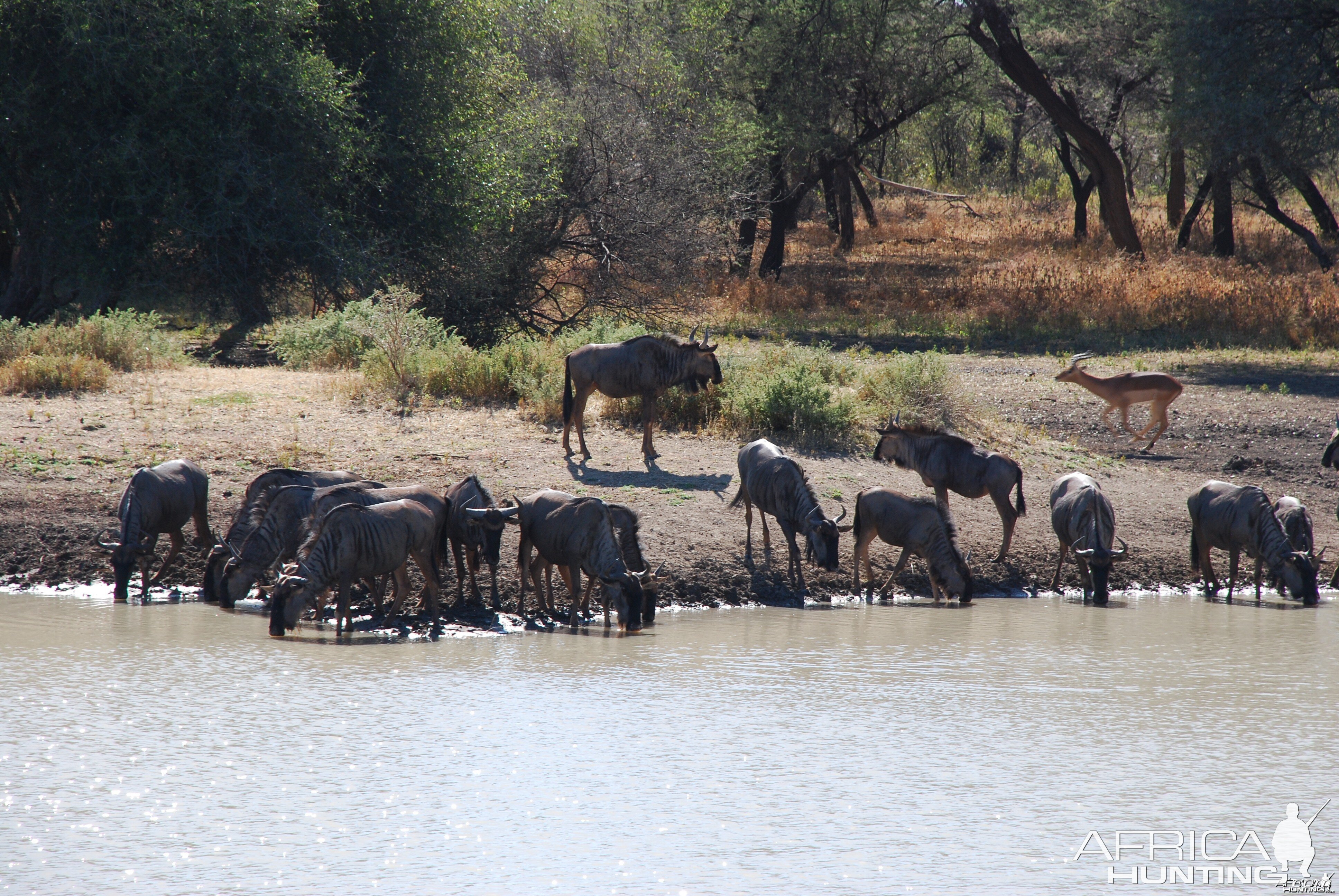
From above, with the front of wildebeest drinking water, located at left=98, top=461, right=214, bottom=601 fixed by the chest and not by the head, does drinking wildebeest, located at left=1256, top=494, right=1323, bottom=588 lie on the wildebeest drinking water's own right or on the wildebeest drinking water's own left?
on the wildebeest drinking water's own left

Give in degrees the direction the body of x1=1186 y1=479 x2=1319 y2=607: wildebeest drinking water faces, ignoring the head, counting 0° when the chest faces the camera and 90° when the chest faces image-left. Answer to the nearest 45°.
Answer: approximately 315°

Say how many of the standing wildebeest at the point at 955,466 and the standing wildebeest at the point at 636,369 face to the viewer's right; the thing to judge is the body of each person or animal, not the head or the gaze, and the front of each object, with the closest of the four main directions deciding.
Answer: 1

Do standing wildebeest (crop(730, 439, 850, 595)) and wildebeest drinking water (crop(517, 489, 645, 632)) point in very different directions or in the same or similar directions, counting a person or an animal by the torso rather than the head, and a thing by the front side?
same or similar directions

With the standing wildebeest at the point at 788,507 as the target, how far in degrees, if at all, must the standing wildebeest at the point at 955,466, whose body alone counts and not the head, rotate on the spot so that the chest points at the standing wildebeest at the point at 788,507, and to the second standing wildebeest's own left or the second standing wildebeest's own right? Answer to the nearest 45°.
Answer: approximately 45° to the second standing wildebeest's own left

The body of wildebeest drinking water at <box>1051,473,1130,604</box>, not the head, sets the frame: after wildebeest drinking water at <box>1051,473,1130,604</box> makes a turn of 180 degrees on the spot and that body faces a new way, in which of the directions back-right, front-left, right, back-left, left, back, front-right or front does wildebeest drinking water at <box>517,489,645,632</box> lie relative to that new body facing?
back-left

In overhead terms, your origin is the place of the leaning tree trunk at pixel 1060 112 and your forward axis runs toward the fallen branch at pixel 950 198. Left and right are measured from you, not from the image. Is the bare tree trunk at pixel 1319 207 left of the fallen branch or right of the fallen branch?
right

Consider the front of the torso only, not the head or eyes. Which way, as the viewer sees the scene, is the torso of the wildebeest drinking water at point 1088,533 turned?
toward the camera

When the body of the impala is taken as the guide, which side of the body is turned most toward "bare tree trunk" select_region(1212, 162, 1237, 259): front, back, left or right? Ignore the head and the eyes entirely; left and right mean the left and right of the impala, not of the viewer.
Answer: right

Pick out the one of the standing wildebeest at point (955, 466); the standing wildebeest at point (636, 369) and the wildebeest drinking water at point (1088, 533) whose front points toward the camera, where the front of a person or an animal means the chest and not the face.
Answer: the wildebeest drinking water

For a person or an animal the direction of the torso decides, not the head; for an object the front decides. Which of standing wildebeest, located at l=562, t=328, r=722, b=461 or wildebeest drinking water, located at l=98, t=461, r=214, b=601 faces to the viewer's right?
the standing wildebeest

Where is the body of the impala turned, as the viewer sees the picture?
to the viewer's left

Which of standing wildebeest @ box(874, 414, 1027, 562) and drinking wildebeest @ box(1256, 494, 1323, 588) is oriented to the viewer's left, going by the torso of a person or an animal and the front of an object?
the standing wildebeest

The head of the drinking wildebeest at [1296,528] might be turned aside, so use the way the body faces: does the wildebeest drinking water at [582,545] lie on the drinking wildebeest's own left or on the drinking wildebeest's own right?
on the drinking wildebeest's own right

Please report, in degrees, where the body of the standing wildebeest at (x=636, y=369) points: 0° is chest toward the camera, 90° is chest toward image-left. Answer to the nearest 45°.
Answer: approximately 270°

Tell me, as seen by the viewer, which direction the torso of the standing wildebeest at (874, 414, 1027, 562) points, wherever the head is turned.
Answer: to the viewer's left

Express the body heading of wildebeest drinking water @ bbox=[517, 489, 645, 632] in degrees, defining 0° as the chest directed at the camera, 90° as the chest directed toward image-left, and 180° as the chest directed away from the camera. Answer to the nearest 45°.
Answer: approximately 315°

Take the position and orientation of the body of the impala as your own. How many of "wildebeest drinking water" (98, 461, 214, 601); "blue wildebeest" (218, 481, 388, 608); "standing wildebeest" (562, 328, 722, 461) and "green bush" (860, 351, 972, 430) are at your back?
0

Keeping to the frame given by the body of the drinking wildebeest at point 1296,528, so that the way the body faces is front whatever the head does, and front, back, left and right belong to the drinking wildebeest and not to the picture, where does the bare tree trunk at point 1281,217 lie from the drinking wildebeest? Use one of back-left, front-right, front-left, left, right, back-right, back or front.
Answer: back-left

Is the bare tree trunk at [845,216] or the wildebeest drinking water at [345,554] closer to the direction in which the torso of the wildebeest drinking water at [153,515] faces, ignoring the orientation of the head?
the wildebeest drinking water
